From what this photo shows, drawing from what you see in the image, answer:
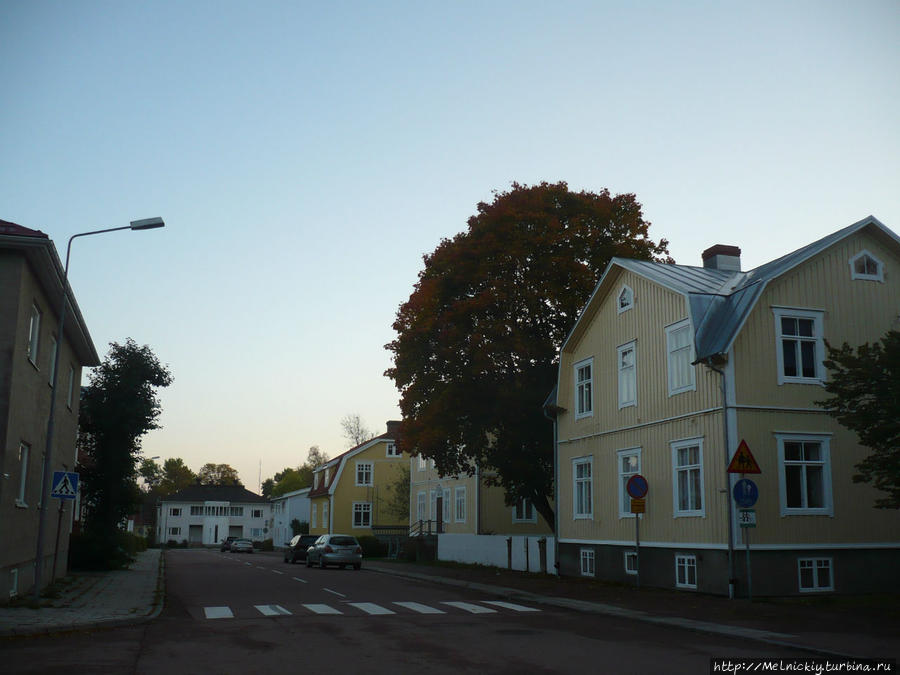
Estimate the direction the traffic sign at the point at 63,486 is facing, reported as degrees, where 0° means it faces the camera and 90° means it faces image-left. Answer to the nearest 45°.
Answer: approximately 0°

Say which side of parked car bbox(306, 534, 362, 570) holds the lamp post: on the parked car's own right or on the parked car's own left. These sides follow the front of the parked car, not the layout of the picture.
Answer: on the parked car's own left

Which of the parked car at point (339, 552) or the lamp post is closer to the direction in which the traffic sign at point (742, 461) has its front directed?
the lamp post

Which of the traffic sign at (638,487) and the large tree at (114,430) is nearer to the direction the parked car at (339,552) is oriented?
the large tree

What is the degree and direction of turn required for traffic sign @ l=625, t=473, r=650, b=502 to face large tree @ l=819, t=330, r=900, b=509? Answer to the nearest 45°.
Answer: approximately 45° to its left

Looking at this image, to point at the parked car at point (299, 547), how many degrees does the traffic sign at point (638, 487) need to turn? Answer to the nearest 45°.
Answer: approximately 135° to its right

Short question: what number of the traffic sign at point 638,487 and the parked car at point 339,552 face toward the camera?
1

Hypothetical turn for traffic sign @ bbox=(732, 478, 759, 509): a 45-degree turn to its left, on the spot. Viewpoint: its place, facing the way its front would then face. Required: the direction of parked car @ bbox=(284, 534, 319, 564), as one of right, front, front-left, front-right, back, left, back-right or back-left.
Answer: back

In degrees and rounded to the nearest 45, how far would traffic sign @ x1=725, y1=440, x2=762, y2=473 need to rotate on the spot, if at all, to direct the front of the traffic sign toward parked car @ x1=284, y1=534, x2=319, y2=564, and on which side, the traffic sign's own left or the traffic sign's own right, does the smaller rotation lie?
approximately 135° to the traffic sign's own right

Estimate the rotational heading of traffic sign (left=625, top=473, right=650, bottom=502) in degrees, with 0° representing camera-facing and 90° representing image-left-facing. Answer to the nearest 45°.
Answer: approximately 0°
